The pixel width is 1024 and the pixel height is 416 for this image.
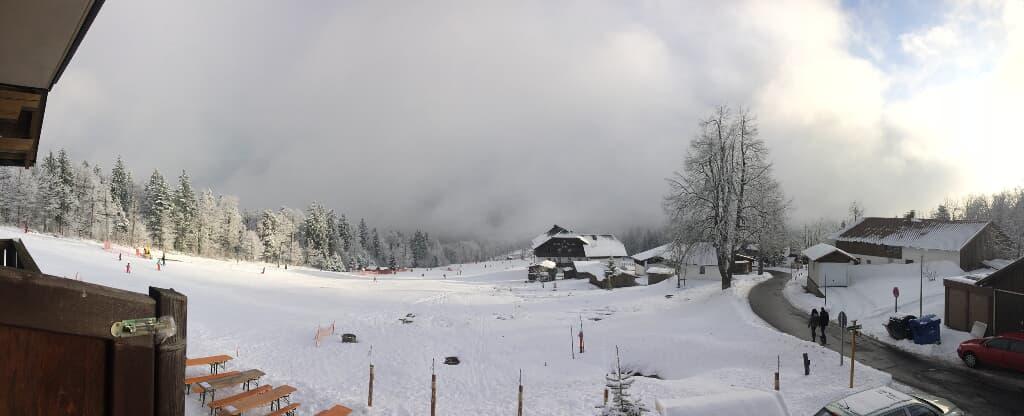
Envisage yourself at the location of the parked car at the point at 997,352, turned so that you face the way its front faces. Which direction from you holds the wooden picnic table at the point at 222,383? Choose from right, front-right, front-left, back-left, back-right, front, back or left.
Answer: front-left

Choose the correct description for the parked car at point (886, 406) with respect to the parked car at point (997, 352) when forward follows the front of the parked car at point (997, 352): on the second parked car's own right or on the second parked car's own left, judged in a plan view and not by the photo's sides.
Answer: on the second parked car's own left

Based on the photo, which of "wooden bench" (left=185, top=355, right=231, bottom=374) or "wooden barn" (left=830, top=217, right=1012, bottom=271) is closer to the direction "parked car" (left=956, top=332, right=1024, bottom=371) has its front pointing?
the wooden bench

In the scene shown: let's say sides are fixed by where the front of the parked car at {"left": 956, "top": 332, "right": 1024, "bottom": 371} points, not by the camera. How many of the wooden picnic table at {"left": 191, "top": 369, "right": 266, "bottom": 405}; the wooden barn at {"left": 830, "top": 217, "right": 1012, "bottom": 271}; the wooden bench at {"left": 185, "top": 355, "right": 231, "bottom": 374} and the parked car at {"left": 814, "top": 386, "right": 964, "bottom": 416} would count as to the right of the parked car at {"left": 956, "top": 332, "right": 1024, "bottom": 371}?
1

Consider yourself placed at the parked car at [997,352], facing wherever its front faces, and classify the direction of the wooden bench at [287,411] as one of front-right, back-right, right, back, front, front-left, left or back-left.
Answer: front-left

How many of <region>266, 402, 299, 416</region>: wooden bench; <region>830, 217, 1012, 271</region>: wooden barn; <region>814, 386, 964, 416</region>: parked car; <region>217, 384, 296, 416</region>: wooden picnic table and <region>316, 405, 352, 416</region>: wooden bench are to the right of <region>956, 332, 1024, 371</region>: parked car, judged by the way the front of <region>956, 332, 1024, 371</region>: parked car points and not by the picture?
1

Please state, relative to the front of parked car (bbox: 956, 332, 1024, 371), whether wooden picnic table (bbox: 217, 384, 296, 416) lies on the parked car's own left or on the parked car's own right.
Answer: on the parked car's own left

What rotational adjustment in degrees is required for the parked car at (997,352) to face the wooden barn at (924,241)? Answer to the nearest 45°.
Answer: approximately 90° to its right

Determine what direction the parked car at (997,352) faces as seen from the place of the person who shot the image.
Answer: facing to the left of the viewer

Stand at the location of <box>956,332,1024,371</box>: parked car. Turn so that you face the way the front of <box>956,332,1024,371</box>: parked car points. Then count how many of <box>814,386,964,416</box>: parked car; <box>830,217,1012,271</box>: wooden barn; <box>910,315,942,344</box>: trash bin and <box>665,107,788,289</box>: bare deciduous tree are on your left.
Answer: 1

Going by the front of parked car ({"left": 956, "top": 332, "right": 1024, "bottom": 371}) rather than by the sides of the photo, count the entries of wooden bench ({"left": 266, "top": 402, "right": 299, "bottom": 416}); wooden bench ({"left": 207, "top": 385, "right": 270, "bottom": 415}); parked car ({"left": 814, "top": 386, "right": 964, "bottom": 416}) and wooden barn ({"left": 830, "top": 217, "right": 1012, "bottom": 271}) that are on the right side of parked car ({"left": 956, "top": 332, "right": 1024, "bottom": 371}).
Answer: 1
